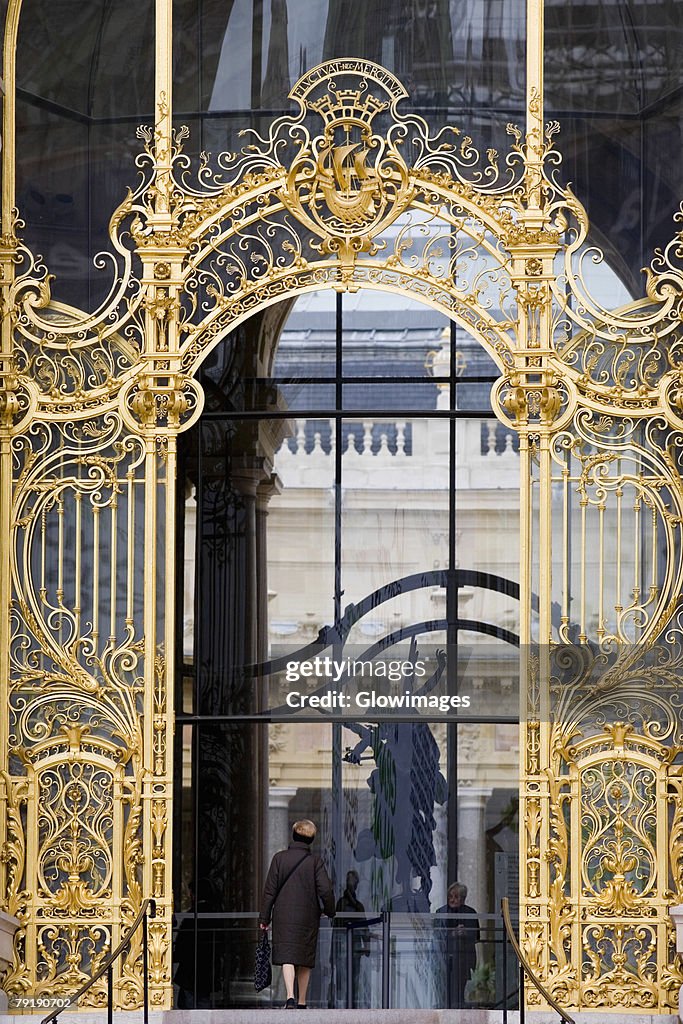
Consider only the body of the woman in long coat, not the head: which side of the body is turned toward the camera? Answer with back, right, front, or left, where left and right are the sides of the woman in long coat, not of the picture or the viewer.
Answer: back

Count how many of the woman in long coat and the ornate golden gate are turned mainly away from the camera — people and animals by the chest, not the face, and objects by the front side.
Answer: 1

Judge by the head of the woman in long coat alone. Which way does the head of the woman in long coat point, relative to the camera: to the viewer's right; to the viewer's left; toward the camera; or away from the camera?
away from the camera

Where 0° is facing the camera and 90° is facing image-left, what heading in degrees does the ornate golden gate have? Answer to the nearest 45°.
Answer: approximately 0°

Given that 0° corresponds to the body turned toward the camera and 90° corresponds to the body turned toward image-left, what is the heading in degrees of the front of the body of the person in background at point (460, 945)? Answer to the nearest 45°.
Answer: approximately 0°

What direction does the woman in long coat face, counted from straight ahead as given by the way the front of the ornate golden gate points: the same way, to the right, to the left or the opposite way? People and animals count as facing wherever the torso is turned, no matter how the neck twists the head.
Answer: the opposite way

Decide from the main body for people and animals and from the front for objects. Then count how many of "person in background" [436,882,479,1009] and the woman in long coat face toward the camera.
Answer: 1

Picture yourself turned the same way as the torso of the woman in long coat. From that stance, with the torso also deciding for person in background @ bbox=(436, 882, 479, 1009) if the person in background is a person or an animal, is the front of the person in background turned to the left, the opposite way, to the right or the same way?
the opposite way
